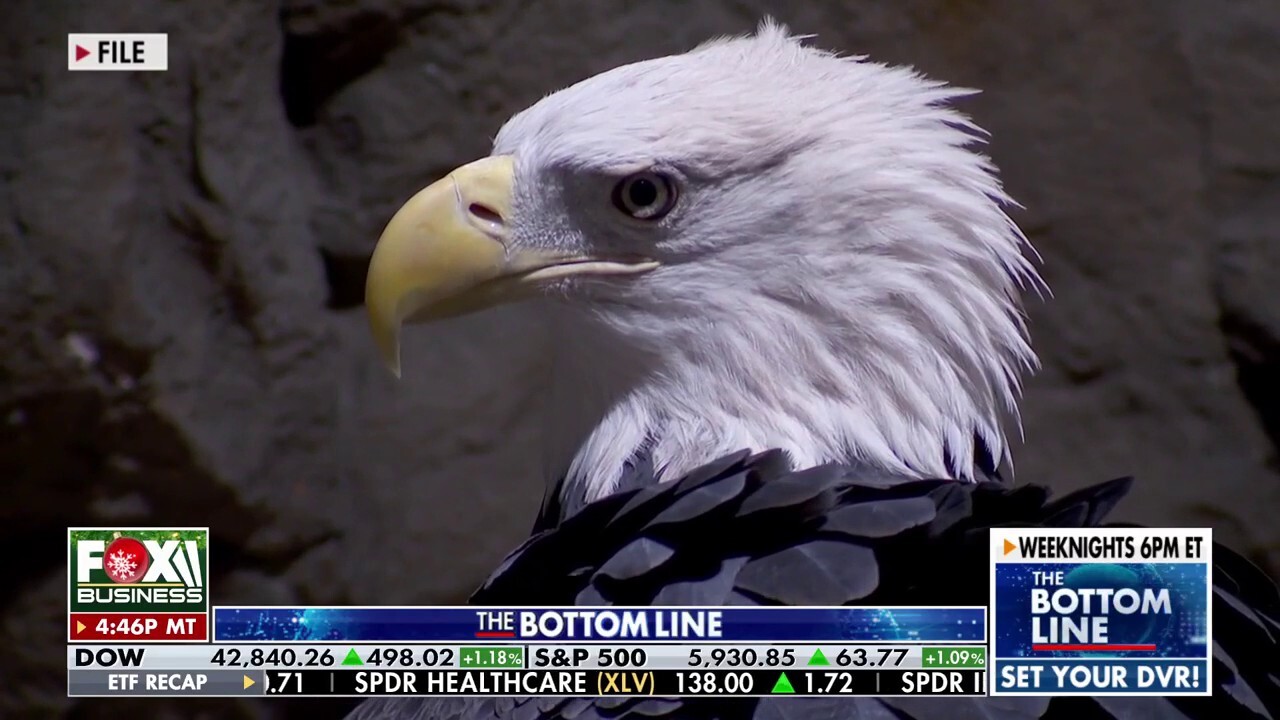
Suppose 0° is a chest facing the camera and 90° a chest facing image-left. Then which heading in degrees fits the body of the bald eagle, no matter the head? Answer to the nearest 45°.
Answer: approximately 90°
